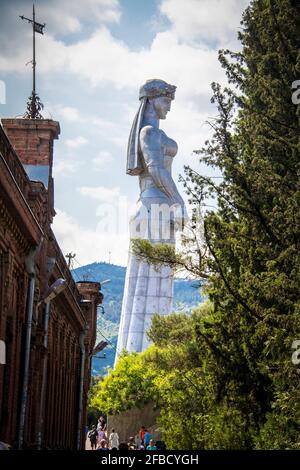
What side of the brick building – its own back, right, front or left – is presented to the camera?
right
